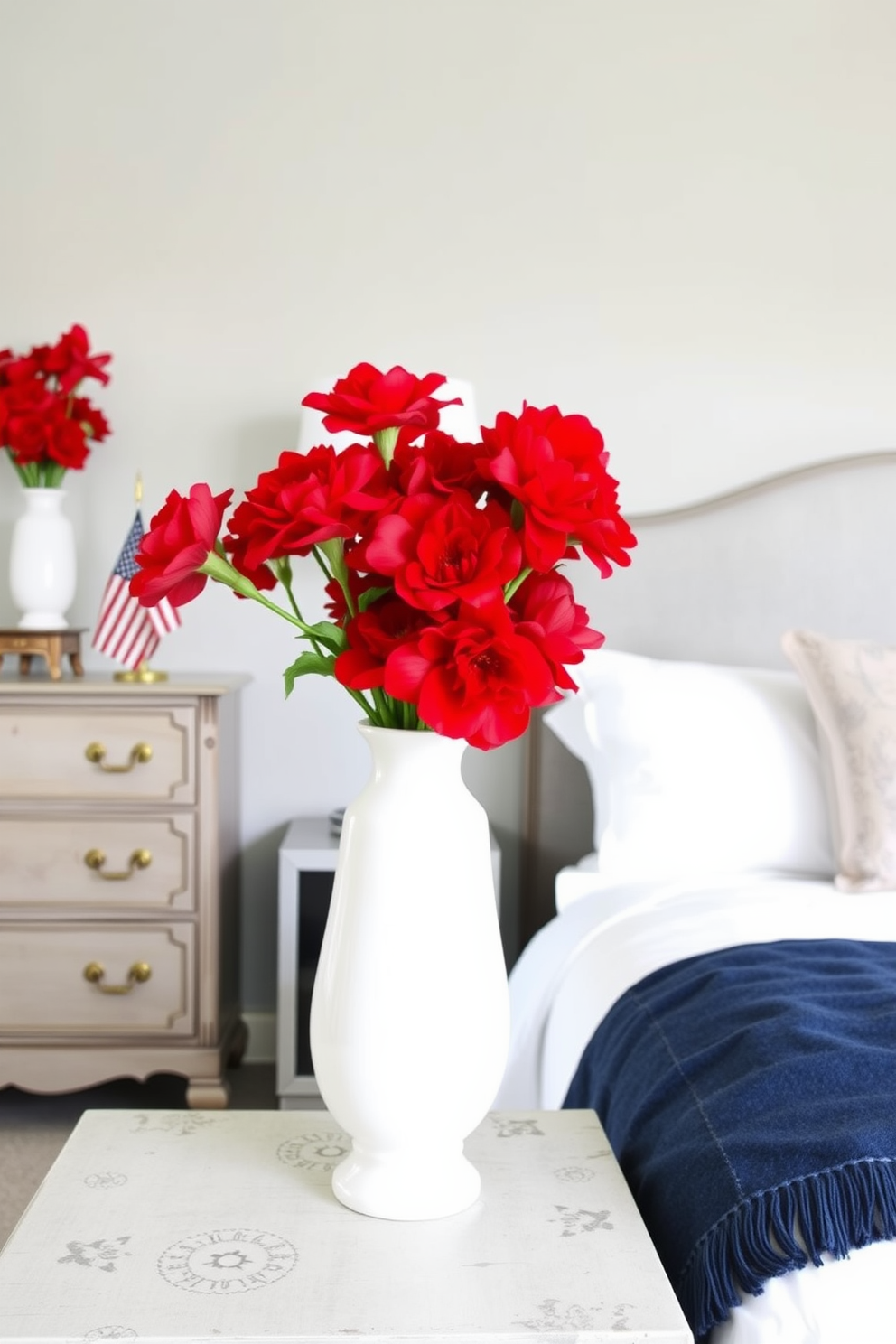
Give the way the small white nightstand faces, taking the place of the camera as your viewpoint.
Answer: facing the viewer

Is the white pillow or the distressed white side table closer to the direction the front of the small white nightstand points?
the distressed white side table

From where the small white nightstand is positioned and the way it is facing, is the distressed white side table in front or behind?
in front

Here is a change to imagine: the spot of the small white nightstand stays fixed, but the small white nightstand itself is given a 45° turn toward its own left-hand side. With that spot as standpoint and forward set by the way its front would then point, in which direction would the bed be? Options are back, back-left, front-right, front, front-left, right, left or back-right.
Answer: front

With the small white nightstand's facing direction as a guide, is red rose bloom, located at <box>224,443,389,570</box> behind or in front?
in front

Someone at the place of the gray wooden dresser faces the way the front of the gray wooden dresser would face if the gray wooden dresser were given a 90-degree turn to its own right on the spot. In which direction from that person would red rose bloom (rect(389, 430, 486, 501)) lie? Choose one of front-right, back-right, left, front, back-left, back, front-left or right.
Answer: left

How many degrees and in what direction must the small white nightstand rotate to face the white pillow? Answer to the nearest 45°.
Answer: approximately 45° to its left

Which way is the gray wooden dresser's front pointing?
toward the camera

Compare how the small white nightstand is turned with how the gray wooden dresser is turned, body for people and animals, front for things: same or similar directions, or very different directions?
same or similar directions

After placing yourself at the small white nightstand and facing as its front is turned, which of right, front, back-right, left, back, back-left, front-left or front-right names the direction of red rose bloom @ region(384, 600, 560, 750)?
front

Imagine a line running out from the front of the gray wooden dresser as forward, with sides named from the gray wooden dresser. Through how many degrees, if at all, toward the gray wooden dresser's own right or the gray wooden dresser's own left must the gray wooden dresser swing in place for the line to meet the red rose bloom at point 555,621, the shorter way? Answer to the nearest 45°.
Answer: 0° — it already faces it

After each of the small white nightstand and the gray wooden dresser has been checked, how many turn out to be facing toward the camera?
2

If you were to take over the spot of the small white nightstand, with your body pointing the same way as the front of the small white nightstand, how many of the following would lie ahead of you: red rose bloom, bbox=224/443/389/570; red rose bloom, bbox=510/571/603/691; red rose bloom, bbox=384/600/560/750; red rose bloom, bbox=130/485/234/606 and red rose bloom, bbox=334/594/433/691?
5

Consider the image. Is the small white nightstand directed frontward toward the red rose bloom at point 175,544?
yes

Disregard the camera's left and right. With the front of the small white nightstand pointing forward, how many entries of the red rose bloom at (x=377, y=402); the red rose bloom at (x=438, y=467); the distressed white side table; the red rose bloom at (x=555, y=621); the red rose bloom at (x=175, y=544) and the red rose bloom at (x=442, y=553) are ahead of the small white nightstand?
6

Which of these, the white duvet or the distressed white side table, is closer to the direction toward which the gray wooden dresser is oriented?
the distressed white side table
